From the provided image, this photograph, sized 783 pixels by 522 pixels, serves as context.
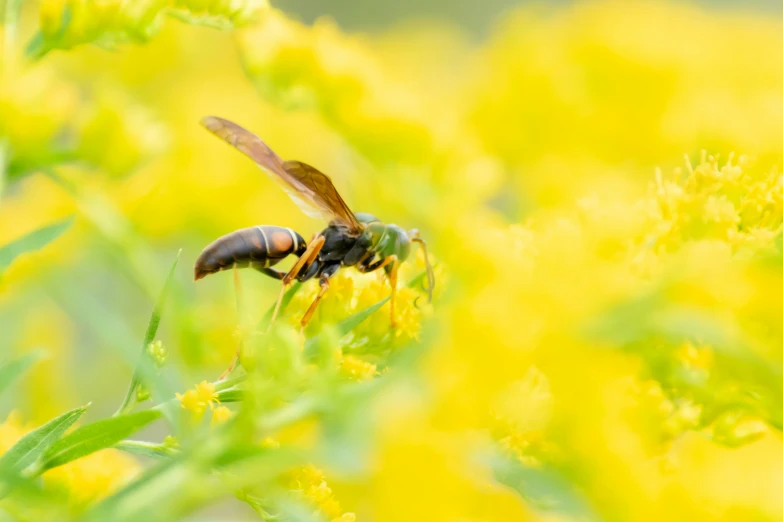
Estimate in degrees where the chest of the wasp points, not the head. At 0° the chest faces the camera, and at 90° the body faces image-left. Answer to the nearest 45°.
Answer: approximately 270°
